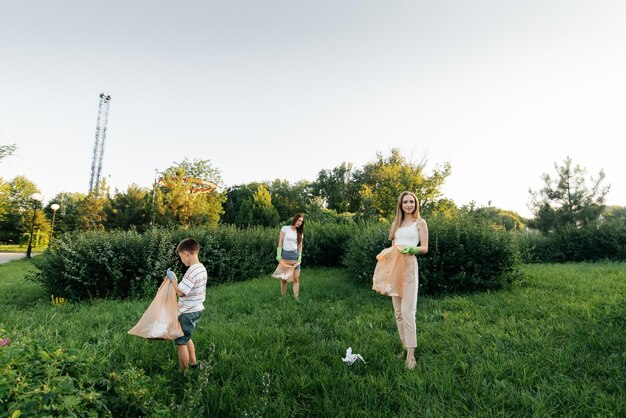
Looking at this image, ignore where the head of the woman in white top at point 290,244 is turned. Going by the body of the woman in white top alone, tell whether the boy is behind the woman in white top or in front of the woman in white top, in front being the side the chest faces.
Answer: in front

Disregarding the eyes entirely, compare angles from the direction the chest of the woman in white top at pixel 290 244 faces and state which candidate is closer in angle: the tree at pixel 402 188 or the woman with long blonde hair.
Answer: the woman with long blonde hair

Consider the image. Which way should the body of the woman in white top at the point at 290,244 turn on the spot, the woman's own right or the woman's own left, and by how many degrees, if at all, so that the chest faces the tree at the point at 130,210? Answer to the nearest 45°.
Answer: approximately 135° to the woman's own right

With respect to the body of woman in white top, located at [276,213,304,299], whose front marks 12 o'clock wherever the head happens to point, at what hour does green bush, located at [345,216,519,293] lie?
The green bush is roughly at 9 o'clock from the woman in white top.

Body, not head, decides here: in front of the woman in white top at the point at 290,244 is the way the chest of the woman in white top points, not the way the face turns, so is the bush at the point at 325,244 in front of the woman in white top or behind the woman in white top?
behind

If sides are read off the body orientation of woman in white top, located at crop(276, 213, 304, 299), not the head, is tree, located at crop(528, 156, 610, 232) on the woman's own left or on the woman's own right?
on the woman's own left

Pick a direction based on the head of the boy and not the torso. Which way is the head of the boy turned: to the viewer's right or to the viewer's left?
to the viewer's left

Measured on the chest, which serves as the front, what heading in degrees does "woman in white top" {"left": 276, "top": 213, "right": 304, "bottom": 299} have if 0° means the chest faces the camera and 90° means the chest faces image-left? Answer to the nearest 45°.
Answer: approximately 0°

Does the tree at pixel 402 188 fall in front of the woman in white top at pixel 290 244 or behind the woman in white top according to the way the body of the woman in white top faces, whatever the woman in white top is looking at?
behind

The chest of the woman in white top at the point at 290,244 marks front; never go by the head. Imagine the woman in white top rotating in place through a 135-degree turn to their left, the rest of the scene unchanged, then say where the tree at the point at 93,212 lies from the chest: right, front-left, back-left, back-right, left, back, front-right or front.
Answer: left
